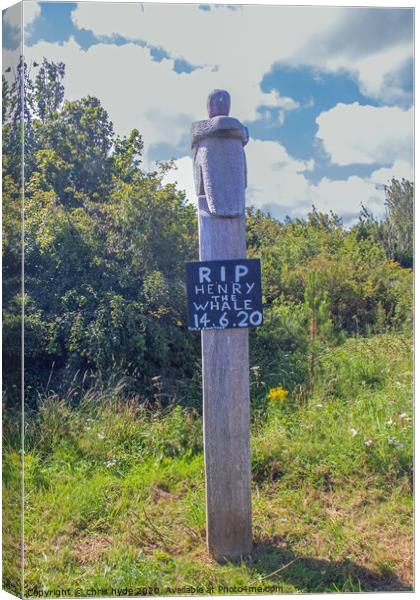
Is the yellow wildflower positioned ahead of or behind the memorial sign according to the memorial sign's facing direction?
behind

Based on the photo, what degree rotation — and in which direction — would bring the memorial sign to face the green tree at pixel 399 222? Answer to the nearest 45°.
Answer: approximately 135° to its left

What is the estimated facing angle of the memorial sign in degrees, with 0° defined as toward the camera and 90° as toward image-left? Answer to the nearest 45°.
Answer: approximately 0°
